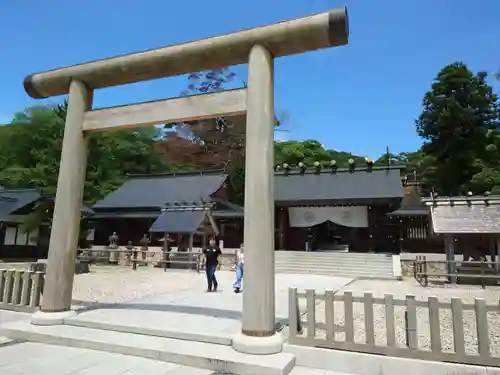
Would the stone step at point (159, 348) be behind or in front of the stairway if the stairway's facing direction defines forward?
in front

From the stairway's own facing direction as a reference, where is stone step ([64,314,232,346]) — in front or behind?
in front

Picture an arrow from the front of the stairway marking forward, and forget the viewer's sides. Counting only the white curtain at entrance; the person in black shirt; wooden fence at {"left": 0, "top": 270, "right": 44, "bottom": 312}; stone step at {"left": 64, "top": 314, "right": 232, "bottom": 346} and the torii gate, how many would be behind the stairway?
1

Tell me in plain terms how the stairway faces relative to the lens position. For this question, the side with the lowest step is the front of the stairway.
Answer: facing the viewer

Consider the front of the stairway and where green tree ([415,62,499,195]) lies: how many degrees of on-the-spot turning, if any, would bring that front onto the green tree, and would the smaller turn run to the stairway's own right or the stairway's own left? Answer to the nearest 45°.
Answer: approximately 135° to the stairway's own left

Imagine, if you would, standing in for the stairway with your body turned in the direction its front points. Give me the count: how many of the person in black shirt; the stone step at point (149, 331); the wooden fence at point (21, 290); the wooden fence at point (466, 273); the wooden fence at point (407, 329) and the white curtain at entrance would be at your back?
1

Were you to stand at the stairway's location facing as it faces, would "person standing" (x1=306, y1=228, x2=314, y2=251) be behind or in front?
behind

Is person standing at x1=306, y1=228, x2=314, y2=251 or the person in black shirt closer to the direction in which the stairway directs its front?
the person in black shirt

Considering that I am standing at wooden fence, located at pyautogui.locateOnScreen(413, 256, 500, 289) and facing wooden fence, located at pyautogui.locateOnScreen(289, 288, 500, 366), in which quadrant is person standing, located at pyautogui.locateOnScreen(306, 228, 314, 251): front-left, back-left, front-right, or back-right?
back-right

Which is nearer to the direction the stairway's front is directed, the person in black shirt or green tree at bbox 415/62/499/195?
the person in black shirt

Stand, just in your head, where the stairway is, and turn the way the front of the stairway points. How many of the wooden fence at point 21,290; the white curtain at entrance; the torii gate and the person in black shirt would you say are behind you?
1

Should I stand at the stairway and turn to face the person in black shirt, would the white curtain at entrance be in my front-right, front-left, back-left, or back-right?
back-right

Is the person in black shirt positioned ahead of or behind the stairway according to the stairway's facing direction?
ahead

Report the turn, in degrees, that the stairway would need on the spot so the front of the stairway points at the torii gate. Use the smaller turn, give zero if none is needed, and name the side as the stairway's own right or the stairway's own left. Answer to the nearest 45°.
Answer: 0° — it already faces it

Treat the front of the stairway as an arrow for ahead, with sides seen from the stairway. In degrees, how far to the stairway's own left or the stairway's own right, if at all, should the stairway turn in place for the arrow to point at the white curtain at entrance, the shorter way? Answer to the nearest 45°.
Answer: approximately 180°

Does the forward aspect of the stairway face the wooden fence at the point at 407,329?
yes
